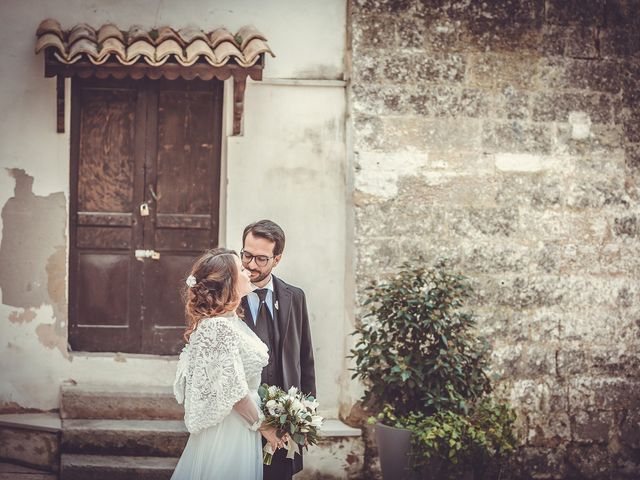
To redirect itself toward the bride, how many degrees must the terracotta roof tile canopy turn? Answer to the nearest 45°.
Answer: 0° — it already faces them

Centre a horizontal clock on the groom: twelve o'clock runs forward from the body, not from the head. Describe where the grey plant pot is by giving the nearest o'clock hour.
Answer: The grey plant pot is roughly at 6 o'clock from the groom.

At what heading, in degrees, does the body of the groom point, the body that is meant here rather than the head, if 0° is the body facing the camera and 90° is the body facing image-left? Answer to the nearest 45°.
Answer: approximately 45°

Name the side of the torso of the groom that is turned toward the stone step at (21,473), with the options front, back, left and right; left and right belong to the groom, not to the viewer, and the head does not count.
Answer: right

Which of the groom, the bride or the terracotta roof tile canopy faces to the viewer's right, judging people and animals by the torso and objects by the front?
the bride

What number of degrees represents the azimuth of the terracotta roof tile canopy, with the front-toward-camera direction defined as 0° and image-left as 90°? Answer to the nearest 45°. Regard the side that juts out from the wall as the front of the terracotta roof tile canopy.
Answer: approximately 0°

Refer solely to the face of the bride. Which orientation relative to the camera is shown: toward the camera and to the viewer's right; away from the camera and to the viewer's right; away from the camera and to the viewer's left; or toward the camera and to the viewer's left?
away from the camera and to the viewer's right

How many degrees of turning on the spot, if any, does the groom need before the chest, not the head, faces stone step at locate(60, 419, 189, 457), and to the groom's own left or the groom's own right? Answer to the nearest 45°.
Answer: approximately 90° to the groom's own right

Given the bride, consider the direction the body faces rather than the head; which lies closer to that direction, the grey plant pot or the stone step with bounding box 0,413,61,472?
the grey plant pot

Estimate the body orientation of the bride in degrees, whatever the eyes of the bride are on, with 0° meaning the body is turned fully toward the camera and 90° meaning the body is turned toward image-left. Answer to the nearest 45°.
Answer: approximately 270°
